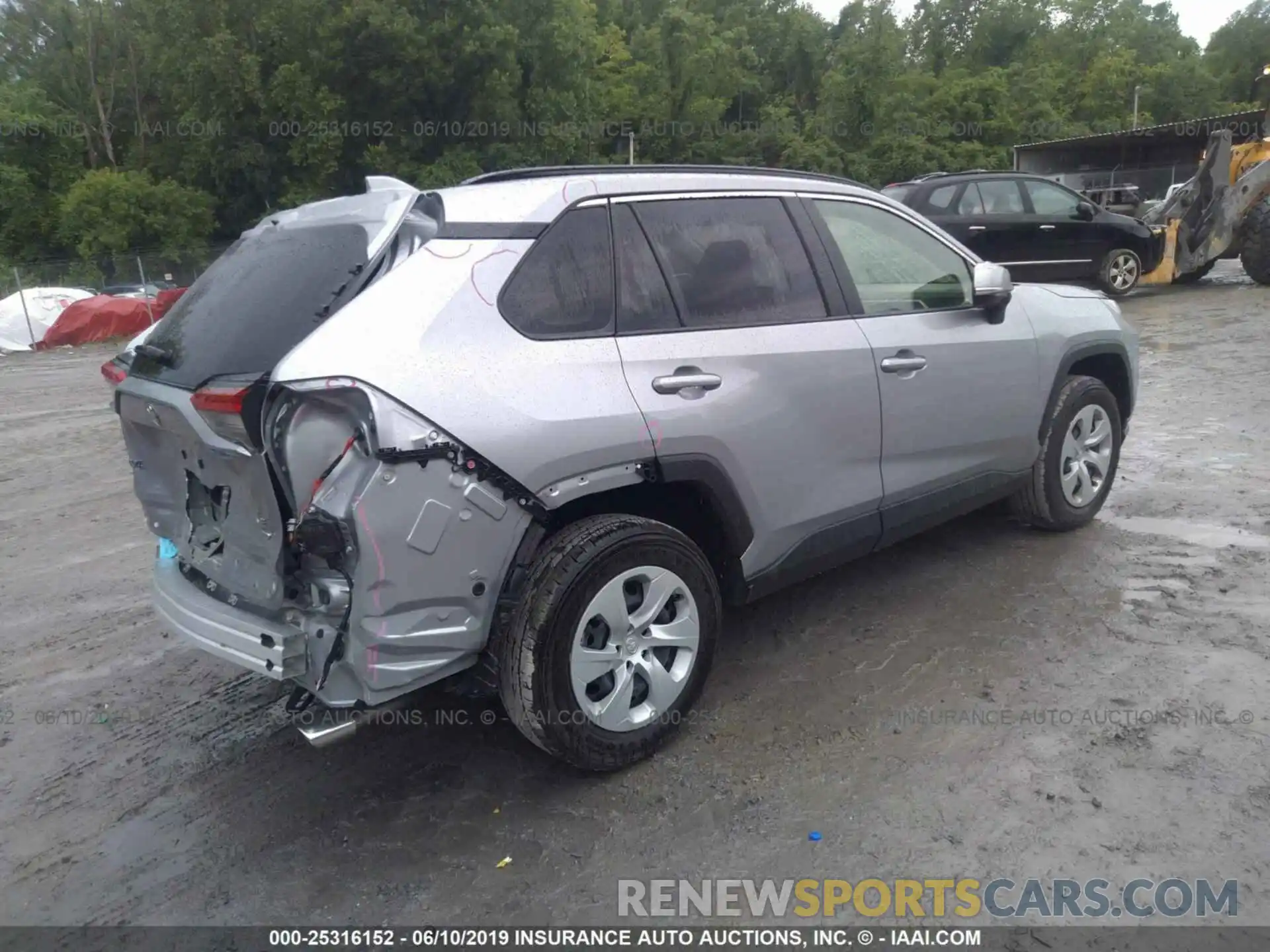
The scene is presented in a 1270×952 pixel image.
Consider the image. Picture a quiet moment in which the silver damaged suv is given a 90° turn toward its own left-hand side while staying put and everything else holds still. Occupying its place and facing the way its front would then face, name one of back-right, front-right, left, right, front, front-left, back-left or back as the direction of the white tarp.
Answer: front

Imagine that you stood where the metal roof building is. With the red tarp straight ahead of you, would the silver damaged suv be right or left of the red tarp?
left

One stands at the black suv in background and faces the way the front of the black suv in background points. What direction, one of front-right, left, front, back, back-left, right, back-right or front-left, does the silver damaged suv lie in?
right

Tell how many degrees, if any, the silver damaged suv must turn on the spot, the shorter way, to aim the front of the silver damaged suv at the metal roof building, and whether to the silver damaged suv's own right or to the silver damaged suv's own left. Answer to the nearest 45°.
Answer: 0° — it already faces it

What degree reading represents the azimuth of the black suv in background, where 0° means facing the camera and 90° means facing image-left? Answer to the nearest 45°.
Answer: approximately 270°

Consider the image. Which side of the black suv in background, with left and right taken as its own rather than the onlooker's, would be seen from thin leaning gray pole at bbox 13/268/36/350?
back

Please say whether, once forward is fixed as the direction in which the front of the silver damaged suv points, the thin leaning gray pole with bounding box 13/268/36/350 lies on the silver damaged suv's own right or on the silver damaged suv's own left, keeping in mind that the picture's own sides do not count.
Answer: on the silver damaged suv's own left

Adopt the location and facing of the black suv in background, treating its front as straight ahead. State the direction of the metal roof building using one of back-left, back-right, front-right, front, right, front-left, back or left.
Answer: left

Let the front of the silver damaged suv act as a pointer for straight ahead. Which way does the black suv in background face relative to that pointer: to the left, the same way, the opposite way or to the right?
to the right

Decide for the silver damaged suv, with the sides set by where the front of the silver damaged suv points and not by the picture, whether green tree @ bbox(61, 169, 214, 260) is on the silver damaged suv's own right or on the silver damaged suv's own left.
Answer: on the silver damaged suv's own left

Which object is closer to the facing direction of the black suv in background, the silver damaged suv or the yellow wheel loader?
the yellow wheel loader

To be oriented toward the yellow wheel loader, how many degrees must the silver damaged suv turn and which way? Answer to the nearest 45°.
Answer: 0° — it already faces it

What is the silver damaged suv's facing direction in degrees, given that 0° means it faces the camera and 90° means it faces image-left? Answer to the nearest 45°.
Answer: approximately 225°

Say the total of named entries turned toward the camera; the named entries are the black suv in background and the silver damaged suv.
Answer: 0

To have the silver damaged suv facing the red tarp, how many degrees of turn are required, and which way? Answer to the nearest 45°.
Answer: approximately 90° to its left
